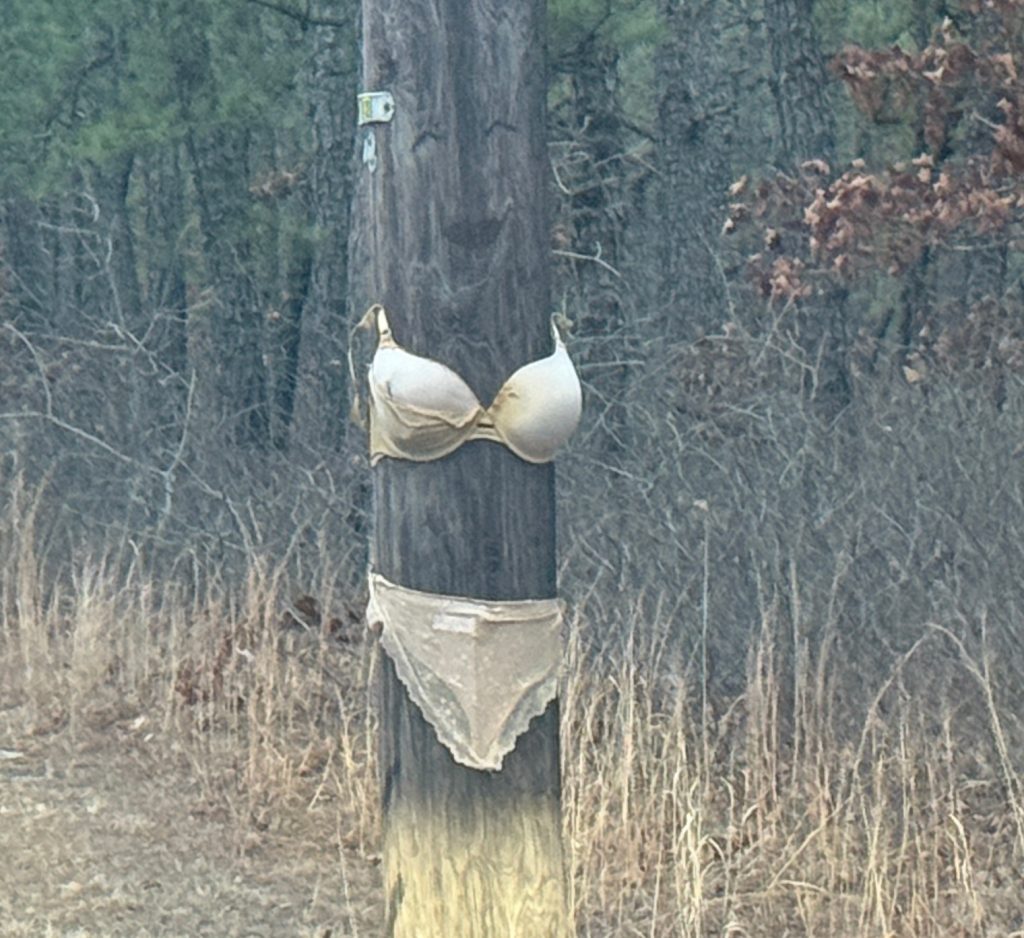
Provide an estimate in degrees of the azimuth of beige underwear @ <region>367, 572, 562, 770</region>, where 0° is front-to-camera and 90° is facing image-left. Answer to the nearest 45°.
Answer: approximately 0°

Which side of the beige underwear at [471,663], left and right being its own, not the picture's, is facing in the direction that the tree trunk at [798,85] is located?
back

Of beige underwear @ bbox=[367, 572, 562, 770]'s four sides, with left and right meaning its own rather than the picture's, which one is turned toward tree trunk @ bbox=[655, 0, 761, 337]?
back

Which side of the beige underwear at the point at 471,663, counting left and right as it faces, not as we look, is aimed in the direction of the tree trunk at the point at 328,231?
back
